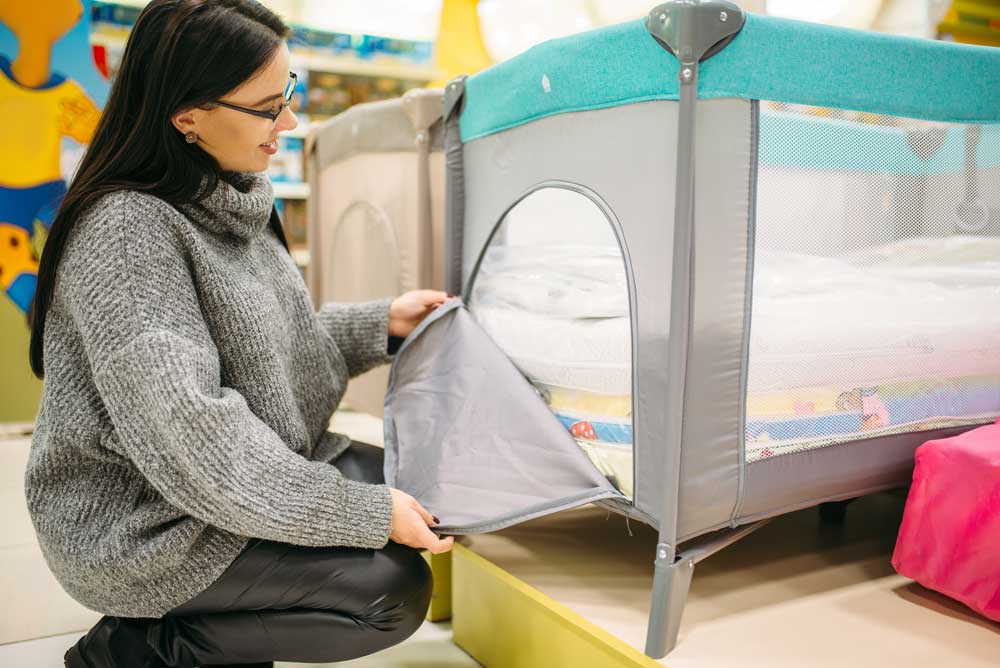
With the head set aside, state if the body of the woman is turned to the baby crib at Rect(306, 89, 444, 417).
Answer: no

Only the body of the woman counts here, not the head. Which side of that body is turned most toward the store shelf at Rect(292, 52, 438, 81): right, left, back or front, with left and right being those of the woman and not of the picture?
left

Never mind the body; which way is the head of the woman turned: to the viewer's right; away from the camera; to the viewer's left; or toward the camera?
to the viewer's right

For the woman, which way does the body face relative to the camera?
to the viewer's right

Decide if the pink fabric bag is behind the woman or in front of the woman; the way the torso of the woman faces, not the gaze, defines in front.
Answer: in front
